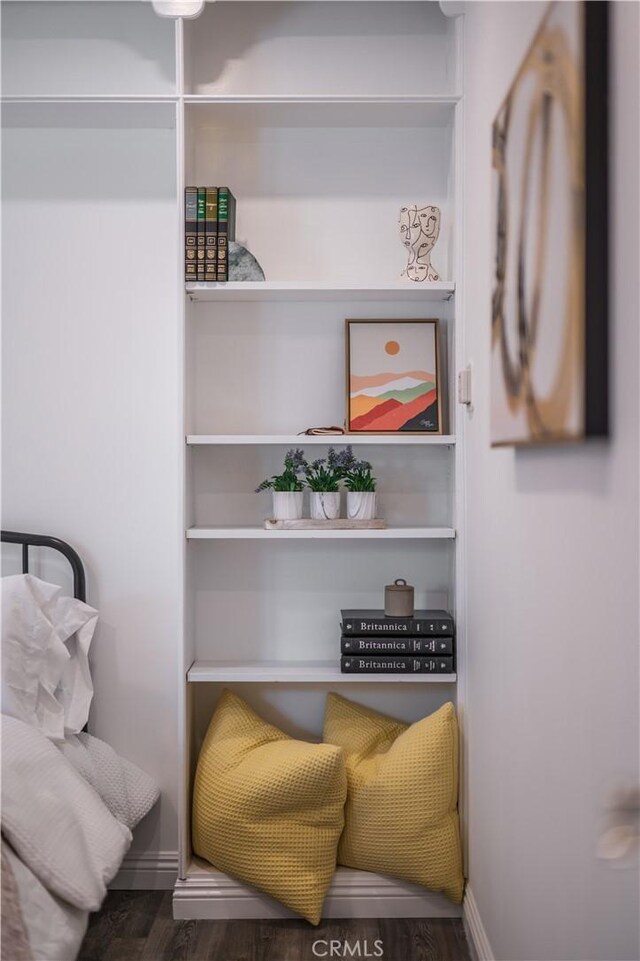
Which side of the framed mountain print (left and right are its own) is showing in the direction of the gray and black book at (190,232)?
right
